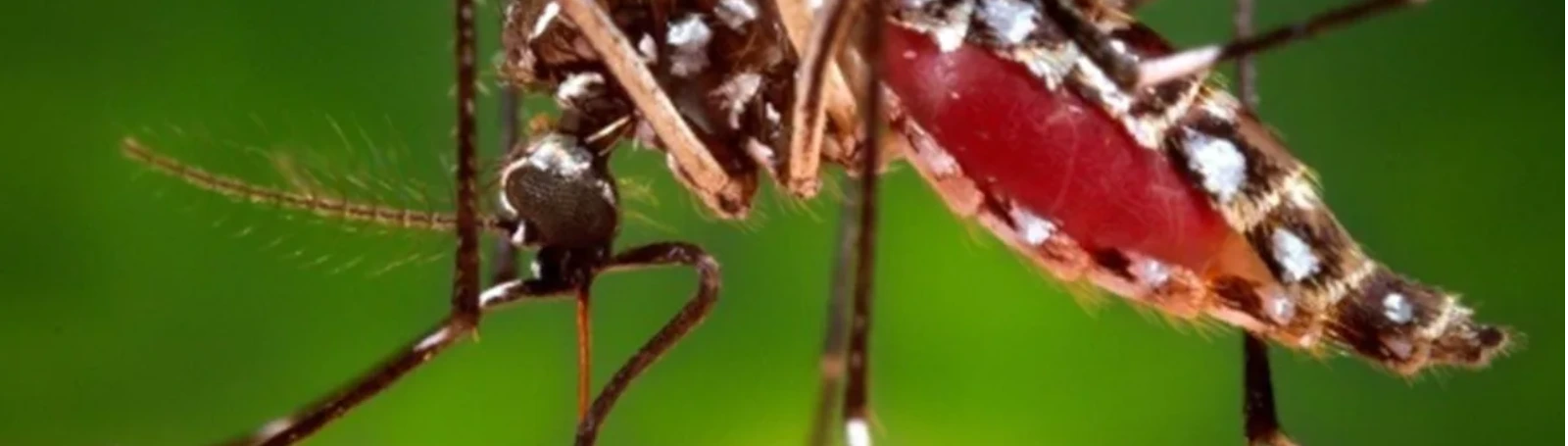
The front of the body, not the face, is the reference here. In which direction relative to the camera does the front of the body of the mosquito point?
to the viewer's left
